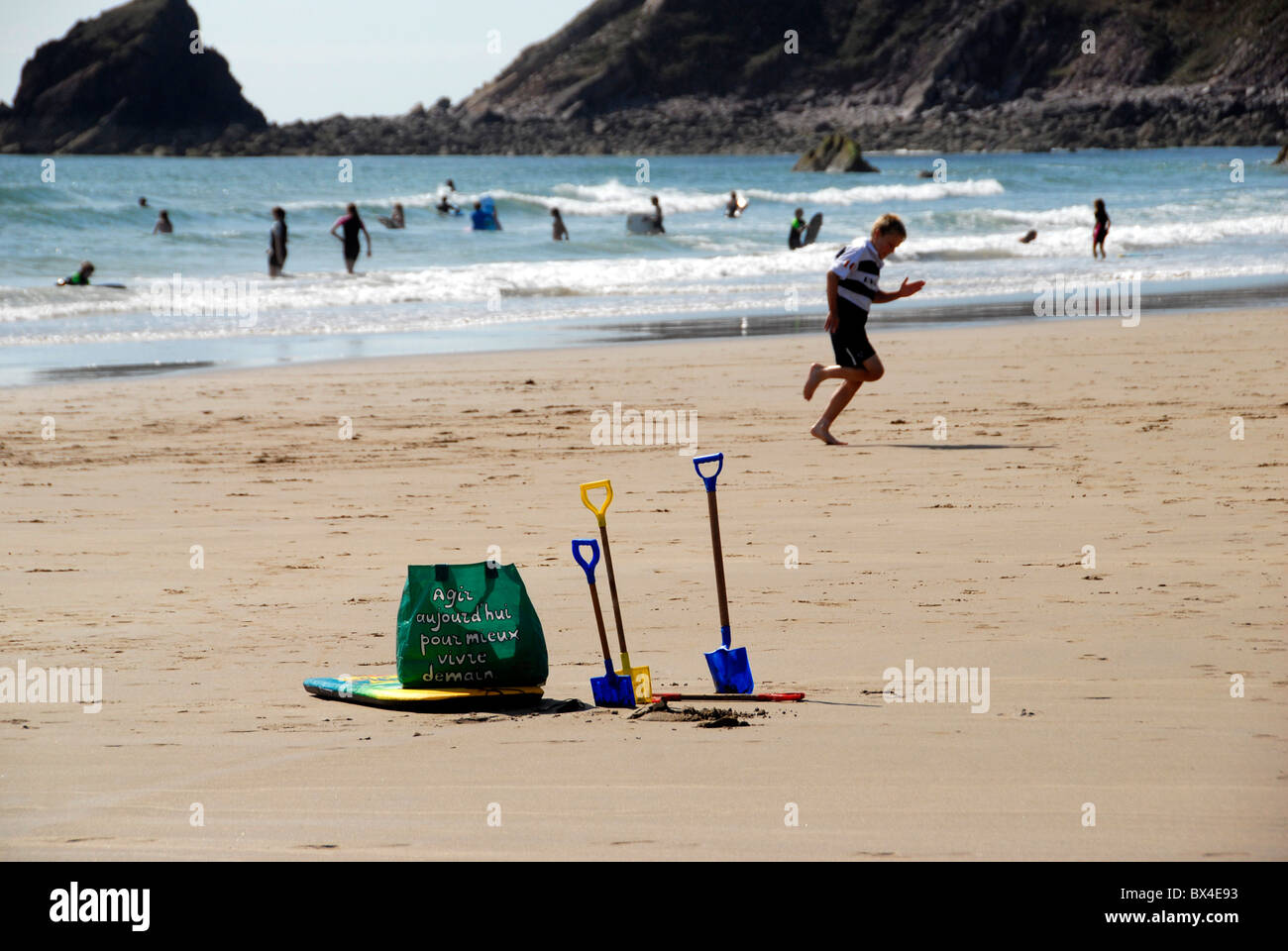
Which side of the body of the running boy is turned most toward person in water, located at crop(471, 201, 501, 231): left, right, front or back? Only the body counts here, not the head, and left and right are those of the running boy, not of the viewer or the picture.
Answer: left

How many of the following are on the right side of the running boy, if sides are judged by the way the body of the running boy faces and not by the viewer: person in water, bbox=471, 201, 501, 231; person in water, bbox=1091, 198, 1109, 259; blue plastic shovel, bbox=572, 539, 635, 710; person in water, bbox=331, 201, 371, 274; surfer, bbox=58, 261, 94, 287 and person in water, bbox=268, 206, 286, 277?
1

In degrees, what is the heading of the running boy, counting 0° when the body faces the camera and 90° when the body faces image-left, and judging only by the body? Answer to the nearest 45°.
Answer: approximately 270°

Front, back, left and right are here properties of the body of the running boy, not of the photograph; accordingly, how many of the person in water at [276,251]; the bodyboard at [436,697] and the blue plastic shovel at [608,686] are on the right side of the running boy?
2

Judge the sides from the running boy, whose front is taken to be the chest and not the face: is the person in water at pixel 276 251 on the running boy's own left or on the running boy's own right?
on the running boy's own left

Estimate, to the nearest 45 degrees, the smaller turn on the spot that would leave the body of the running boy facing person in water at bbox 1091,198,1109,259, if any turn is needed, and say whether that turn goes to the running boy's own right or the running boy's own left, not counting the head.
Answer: approximately 90° to the running boy's own left

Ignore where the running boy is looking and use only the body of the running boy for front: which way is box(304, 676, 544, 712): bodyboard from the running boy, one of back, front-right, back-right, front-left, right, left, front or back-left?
right

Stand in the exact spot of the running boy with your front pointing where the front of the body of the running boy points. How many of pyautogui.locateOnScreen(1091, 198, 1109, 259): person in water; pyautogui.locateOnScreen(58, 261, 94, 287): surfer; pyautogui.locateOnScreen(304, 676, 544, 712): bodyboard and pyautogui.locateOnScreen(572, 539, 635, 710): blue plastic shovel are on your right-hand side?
2

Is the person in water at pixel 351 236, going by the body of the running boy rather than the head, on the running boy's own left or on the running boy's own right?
on the running boy's own left

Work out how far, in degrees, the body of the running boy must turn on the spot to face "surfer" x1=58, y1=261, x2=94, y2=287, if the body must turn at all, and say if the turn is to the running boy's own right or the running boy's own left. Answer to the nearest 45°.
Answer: approximately 135° to the running boy's own left

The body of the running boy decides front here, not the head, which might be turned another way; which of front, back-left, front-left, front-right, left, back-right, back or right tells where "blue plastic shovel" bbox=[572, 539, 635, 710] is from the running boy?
right

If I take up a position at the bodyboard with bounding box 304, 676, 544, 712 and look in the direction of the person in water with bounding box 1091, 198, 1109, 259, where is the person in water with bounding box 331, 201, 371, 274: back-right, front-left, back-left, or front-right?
front-left
